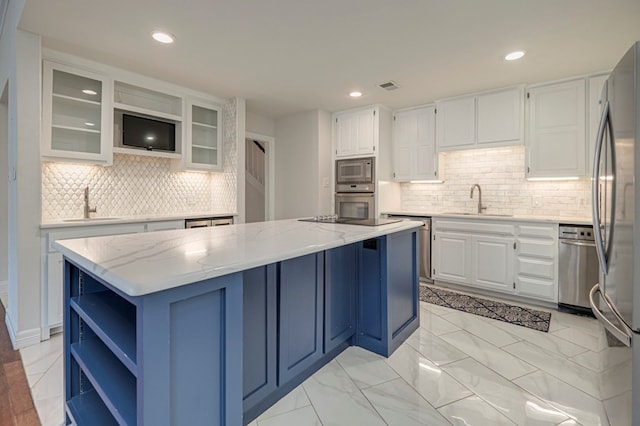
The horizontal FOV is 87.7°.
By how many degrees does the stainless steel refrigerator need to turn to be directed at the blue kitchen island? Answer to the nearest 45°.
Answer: approximately 45° to its left

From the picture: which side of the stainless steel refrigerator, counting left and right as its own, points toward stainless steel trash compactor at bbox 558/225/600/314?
right

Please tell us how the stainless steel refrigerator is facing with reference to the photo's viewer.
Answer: facing to the left of the viewer

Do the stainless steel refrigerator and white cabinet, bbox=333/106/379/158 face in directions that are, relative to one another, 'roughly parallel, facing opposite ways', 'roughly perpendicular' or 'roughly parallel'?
roughly perpendicular

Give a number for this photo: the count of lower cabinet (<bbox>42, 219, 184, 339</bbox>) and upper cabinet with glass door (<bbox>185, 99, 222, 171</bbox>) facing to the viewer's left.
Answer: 0

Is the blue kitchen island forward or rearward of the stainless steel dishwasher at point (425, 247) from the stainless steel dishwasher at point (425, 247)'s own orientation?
forward

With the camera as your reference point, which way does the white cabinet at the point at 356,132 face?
facing the viewer and to the left of the viewer

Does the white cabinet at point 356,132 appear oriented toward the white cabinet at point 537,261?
no

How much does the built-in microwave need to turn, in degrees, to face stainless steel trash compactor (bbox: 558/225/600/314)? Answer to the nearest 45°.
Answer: approximately 90° to its left

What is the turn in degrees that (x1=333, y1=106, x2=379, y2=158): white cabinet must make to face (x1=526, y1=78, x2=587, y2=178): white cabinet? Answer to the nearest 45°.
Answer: approximately 90° to its left

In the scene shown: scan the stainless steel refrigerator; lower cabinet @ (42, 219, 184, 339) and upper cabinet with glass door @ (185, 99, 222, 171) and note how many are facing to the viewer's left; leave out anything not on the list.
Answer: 1
